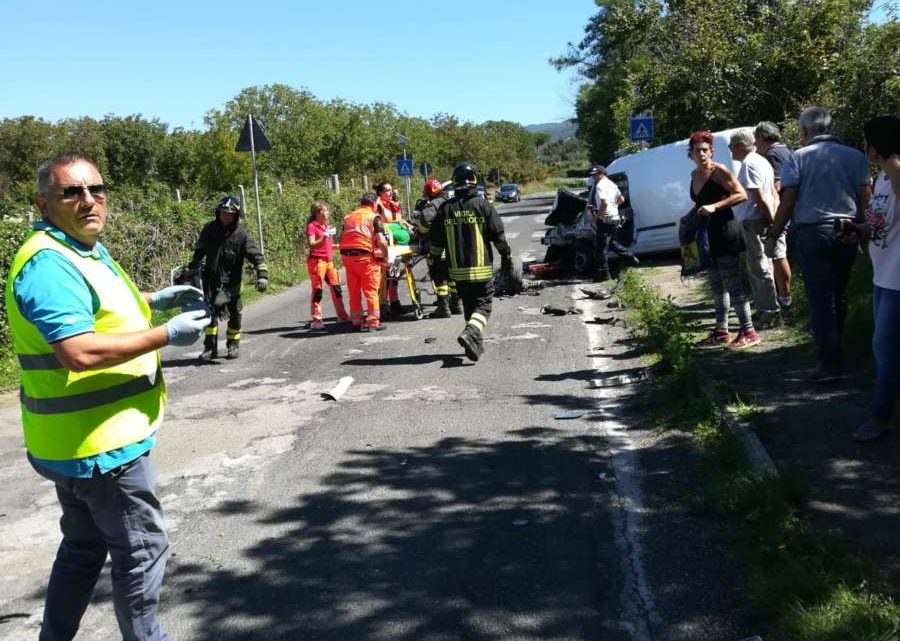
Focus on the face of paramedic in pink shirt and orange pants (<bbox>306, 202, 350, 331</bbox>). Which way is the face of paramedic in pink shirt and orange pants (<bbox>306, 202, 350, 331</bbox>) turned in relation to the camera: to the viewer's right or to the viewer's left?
to the viewer's right

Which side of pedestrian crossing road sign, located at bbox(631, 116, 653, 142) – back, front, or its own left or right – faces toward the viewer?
front

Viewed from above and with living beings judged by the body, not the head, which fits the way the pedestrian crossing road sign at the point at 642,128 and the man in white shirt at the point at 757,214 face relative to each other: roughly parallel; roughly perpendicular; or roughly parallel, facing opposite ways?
roughly perpendicular

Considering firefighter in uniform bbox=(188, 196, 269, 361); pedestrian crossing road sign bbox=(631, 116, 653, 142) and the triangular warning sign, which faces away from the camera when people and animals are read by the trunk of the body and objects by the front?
the triangular warning sign

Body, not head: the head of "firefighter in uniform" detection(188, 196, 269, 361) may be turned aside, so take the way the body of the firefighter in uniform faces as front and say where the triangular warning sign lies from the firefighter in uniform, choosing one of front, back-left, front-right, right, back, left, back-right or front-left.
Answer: back

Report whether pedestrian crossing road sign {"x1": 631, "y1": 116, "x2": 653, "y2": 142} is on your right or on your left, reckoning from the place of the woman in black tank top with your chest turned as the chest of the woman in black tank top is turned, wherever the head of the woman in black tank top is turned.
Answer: on your right

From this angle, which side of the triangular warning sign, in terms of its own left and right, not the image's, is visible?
back

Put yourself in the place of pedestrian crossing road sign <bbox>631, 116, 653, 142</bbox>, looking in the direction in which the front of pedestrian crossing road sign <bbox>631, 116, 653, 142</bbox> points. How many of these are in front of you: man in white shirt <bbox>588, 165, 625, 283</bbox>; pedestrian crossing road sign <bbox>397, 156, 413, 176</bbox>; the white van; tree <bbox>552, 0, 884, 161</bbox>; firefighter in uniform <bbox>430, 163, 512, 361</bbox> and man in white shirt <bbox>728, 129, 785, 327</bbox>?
4

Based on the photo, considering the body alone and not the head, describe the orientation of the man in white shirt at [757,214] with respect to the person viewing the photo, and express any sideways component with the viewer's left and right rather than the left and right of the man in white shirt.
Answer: facing to the left of the viewer

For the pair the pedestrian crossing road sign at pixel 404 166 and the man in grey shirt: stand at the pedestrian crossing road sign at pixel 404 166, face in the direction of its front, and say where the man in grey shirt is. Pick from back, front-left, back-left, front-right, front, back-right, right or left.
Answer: front

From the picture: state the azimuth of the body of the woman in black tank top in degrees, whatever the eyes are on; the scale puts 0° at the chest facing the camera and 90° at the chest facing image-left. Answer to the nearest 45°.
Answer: approximately 45°

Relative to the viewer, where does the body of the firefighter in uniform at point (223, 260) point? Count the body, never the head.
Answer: toward the camera

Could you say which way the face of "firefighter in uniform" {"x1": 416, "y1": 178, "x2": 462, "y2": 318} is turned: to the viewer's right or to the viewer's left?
to the viewer's left
